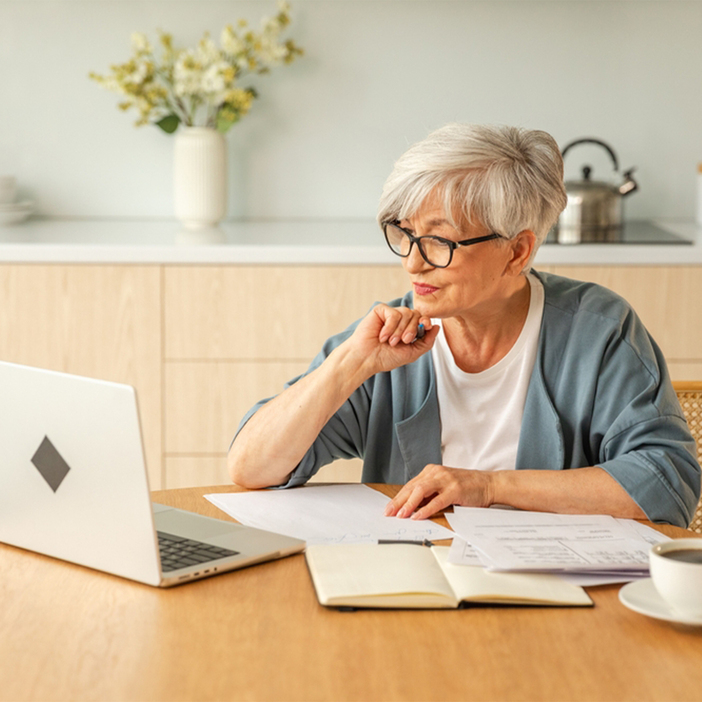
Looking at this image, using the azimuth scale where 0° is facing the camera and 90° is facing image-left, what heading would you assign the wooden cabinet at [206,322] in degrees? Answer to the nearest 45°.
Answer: approximately 0°

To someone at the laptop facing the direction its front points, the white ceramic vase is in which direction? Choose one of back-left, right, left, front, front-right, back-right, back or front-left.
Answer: front-left

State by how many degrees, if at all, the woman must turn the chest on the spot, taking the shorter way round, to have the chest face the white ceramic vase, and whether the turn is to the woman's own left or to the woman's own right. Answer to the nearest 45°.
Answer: approximately 90° to the woman's own right

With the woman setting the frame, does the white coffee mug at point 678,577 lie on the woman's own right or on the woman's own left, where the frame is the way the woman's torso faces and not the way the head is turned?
on the woman's own left

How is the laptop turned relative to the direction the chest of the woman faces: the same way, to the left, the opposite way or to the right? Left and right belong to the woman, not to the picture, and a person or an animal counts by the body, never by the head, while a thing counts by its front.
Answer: the opposite way

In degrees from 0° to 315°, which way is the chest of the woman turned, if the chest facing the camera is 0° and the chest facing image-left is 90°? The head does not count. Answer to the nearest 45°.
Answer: approximately 45°

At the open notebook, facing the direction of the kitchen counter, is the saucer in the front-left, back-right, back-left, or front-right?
back-right

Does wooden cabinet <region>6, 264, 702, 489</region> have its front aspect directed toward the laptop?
yes

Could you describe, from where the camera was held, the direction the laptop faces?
facing away from the viewer and to the right of the viewer

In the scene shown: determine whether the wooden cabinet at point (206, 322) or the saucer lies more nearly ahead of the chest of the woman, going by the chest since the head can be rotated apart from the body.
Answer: the saucer

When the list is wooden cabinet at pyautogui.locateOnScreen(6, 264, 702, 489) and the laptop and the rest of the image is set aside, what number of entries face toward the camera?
1
